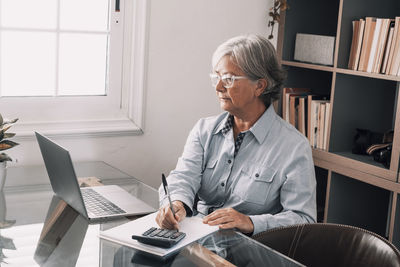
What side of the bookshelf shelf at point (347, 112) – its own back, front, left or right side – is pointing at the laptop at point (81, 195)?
front

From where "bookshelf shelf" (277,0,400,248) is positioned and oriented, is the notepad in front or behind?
in front

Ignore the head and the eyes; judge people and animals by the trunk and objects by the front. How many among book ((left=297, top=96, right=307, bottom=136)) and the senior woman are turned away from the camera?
0

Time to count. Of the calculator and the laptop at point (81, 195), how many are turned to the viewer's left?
0

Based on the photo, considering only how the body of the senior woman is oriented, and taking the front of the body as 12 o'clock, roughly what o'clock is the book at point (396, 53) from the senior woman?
The book is roughly at 6 o'clock from the senior woman.

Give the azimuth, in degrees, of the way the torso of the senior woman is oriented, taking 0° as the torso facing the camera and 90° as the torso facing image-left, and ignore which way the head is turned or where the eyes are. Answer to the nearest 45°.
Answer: approximately 45°

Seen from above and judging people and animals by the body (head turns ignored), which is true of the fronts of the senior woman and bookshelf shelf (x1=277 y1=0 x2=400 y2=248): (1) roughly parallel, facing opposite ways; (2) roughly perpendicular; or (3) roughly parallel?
roughly parallel

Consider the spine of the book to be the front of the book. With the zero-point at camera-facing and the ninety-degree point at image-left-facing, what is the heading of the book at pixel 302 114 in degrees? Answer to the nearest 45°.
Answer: approximately 45°

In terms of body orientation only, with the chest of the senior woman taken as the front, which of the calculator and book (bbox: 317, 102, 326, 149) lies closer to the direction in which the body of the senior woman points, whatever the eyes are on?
the calculator

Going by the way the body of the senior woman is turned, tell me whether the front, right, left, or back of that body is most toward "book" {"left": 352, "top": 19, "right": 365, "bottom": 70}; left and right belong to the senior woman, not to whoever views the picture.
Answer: back

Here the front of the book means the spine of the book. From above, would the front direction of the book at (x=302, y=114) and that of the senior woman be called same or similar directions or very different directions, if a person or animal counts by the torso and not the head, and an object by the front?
same or similar directions

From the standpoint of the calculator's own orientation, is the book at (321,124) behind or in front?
in front

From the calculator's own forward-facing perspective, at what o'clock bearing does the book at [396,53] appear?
The book is roughly at 12 o'clock from the calculator.

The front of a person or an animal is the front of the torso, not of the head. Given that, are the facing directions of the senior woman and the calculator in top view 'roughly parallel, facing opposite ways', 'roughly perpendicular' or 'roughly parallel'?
roughly parallel, facing opposite ways
